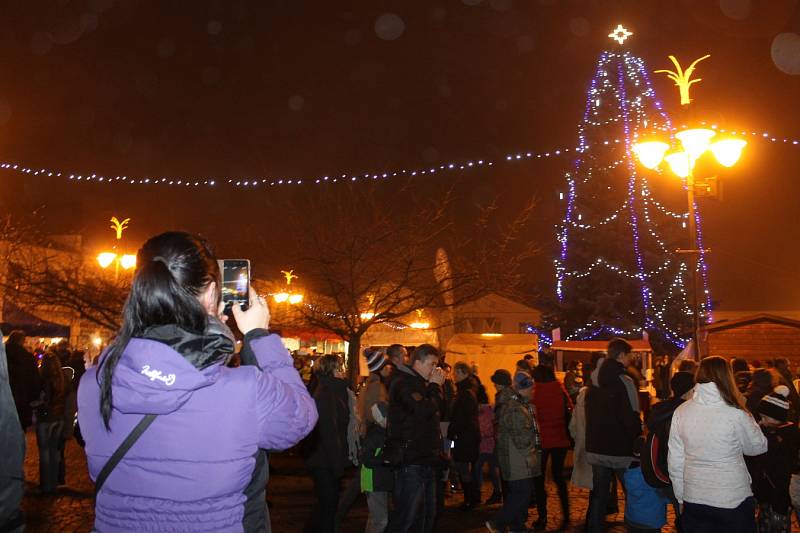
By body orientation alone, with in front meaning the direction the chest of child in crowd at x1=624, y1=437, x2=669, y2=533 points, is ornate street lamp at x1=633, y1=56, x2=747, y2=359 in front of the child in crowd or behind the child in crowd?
in front

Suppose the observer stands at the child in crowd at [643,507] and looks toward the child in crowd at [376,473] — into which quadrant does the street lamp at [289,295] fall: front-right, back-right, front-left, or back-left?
front-right

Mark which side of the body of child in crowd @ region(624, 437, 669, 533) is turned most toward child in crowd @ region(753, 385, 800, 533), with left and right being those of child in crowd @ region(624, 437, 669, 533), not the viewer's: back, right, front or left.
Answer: right

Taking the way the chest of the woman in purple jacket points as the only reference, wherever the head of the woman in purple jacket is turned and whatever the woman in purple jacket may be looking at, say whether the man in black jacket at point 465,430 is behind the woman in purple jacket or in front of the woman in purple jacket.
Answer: in front

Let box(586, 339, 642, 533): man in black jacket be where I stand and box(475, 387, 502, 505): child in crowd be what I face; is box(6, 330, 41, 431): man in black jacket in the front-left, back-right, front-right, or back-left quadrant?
front-left

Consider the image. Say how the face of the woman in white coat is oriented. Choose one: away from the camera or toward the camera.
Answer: away from the camera

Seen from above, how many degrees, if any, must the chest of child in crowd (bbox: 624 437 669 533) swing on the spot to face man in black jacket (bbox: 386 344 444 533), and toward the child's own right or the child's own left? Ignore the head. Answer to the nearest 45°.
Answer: approximately 90° to the child's own left

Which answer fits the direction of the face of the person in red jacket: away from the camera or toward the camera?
away from the camera

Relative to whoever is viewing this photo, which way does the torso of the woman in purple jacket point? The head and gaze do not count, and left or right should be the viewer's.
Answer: facing away from the viewer and to the right of the viewer

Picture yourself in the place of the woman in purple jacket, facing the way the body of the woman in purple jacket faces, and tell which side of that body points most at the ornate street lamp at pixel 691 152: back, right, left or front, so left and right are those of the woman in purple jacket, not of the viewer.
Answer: front

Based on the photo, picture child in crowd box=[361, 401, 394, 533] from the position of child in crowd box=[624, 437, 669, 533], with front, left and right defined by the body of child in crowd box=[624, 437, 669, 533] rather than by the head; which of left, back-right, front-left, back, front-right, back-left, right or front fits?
left

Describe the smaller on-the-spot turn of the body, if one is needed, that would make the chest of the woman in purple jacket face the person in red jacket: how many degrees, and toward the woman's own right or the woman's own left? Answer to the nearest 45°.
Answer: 0° — they already face them

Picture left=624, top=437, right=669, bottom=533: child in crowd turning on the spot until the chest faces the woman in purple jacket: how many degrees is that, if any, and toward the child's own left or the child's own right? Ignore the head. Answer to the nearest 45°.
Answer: approximately 180°

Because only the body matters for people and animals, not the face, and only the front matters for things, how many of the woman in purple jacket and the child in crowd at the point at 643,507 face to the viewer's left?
0

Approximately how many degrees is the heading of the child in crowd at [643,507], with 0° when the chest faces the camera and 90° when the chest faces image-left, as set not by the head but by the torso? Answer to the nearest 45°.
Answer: approximately 180°
